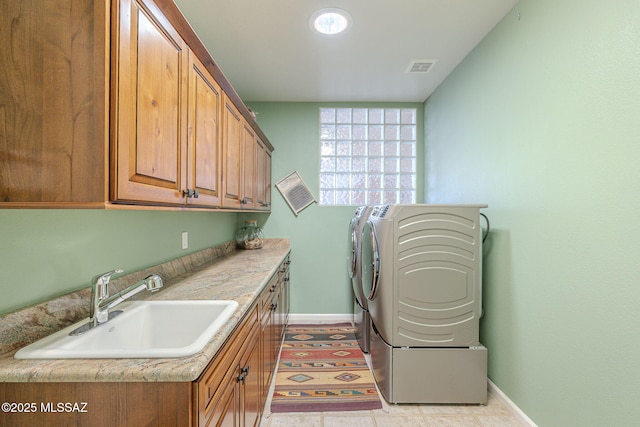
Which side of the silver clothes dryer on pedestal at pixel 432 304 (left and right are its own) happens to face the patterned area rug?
front

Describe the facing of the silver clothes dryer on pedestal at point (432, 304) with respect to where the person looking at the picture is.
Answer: facing to the left of the viewer

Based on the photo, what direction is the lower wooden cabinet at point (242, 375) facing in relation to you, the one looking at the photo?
facing to the right of the viewer

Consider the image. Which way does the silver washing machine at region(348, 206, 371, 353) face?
to the viewer's left

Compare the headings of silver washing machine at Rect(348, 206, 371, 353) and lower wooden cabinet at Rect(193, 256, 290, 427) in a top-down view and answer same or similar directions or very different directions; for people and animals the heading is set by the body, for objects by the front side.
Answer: very different directions

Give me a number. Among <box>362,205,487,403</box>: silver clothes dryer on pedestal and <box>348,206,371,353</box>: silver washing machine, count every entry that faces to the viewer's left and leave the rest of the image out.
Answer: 2

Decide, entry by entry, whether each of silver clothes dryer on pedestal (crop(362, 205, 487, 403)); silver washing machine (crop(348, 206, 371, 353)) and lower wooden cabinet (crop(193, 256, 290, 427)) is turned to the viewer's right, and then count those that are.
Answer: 1

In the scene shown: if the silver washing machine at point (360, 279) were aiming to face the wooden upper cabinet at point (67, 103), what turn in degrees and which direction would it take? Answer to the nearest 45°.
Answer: approximately 90° to its left

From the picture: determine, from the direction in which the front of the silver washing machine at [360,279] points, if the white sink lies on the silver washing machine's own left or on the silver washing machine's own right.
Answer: on the silver washing machine's own left
